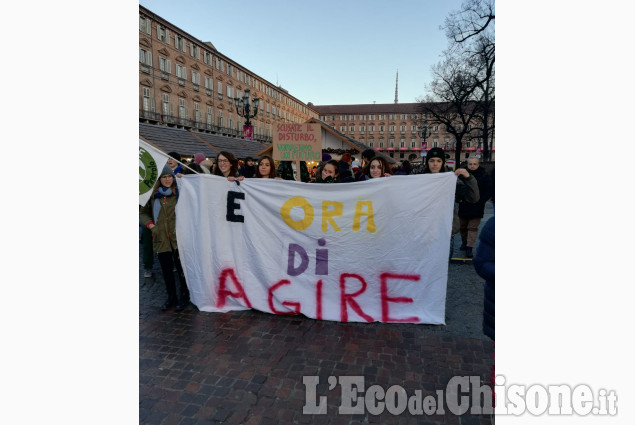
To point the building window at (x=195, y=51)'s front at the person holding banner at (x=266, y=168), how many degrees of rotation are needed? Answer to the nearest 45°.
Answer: approximately 45° to its right

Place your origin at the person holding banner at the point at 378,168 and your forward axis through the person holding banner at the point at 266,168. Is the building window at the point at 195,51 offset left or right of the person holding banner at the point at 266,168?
right

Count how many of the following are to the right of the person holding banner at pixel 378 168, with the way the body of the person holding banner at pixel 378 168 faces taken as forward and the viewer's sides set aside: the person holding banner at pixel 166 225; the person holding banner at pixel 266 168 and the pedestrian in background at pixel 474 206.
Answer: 2

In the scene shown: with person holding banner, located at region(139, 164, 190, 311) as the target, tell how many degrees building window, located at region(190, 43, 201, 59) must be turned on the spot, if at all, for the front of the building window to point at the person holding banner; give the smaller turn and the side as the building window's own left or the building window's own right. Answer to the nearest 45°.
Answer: approximately 45° to the building window's own right

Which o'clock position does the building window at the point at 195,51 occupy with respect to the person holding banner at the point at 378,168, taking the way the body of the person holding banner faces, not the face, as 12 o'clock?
The building window is roughly at 5 o'clock from the person holding banner.

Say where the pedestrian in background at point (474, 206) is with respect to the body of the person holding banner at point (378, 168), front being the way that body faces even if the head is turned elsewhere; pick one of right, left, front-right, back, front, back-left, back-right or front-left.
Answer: back-left

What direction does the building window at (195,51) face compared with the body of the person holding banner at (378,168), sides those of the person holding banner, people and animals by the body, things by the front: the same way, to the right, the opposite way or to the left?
to the left

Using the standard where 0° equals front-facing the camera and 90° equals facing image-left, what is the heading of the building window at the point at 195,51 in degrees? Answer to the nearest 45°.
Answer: approximately 315°

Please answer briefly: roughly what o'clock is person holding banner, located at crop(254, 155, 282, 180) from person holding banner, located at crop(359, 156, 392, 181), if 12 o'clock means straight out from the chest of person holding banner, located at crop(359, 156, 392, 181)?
person holding banner, located at crop(254, 155, 282, 180) is roughly at 3 o'clock from person holding banner, located at crop(359, 156, 392, 181).

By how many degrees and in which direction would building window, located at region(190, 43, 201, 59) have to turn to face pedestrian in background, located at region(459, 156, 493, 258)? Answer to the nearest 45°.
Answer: approximately 45° to its right
